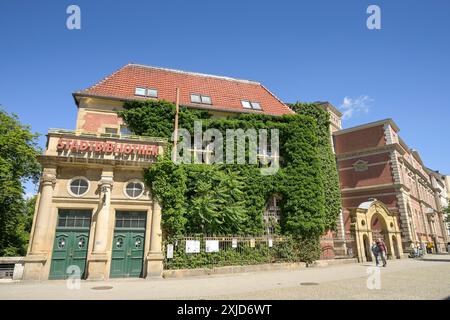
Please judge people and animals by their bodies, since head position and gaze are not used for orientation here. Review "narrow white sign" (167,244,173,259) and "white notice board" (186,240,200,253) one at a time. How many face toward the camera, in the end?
2

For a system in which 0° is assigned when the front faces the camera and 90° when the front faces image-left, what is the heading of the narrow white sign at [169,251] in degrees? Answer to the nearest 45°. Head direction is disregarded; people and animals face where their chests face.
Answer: approximately 0°

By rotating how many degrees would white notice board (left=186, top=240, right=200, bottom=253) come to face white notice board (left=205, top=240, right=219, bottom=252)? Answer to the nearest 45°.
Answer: approximately 90° to its left

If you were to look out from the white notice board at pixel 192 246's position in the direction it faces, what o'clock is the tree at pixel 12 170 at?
The tree is roughly at 4 o'clock from the white notice board.

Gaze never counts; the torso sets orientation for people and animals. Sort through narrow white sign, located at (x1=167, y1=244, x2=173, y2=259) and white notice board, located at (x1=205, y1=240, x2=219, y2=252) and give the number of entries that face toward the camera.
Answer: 2

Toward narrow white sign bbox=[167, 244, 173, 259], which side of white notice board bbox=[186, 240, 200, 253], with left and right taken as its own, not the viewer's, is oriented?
right

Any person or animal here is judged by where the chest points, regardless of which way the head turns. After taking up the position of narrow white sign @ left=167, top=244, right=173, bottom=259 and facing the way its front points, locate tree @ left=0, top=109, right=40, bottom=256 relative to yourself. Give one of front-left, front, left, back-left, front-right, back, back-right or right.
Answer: back-right

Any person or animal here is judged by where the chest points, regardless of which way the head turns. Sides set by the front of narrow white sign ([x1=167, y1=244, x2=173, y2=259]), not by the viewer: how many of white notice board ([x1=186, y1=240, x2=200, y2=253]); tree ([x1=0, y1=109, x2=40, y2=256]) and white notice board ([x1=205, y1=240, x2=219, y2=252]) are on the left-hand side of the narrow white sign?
2
